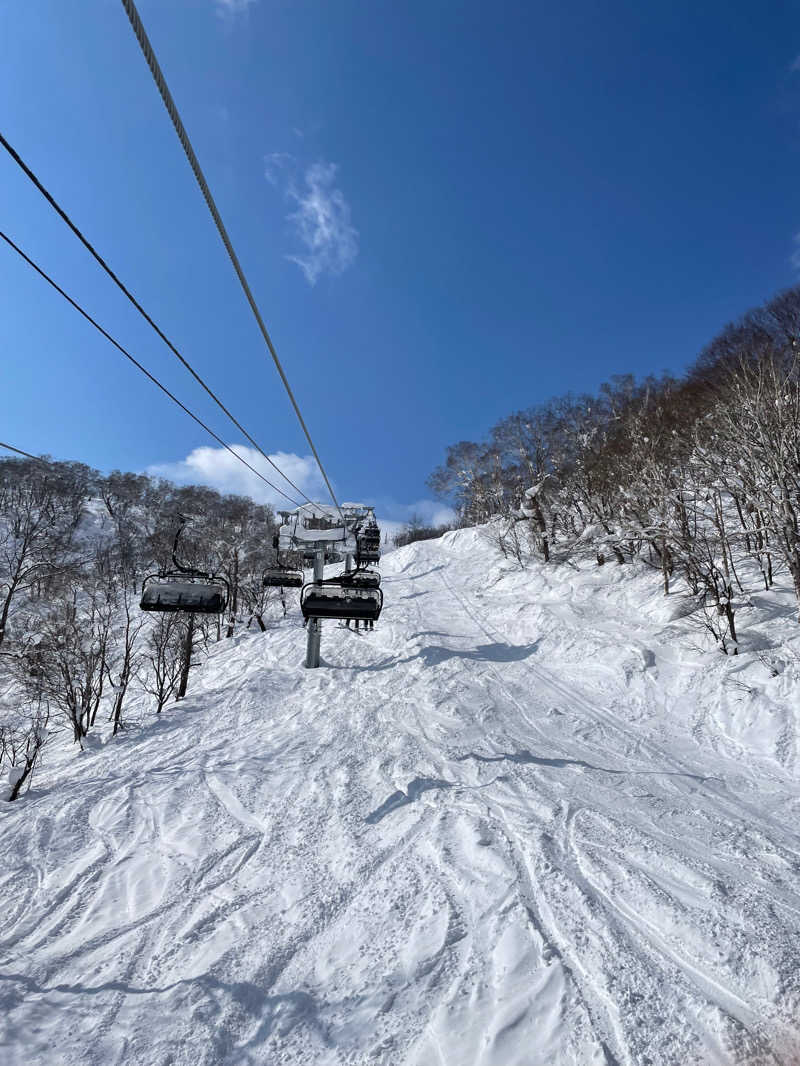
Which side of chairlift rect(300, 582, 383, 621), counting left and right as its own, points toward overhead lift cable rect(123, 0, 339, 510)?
back

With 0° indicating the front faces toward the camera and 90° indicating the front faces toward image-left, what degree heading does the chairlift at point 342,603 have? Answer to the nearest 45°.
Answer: approximately 180°

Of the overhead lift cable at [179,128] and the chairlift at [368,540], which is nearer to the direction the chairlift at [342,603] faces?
the chairlift

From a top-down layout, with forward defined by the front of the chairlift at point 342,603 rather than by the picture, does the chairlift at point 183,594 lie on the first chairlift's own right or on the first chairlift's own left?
on the first chairlift's own left

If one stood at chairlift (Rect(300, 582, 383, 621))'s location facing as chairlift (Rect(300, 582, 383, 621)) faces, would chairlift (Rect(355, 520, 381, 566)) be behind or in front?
in front
